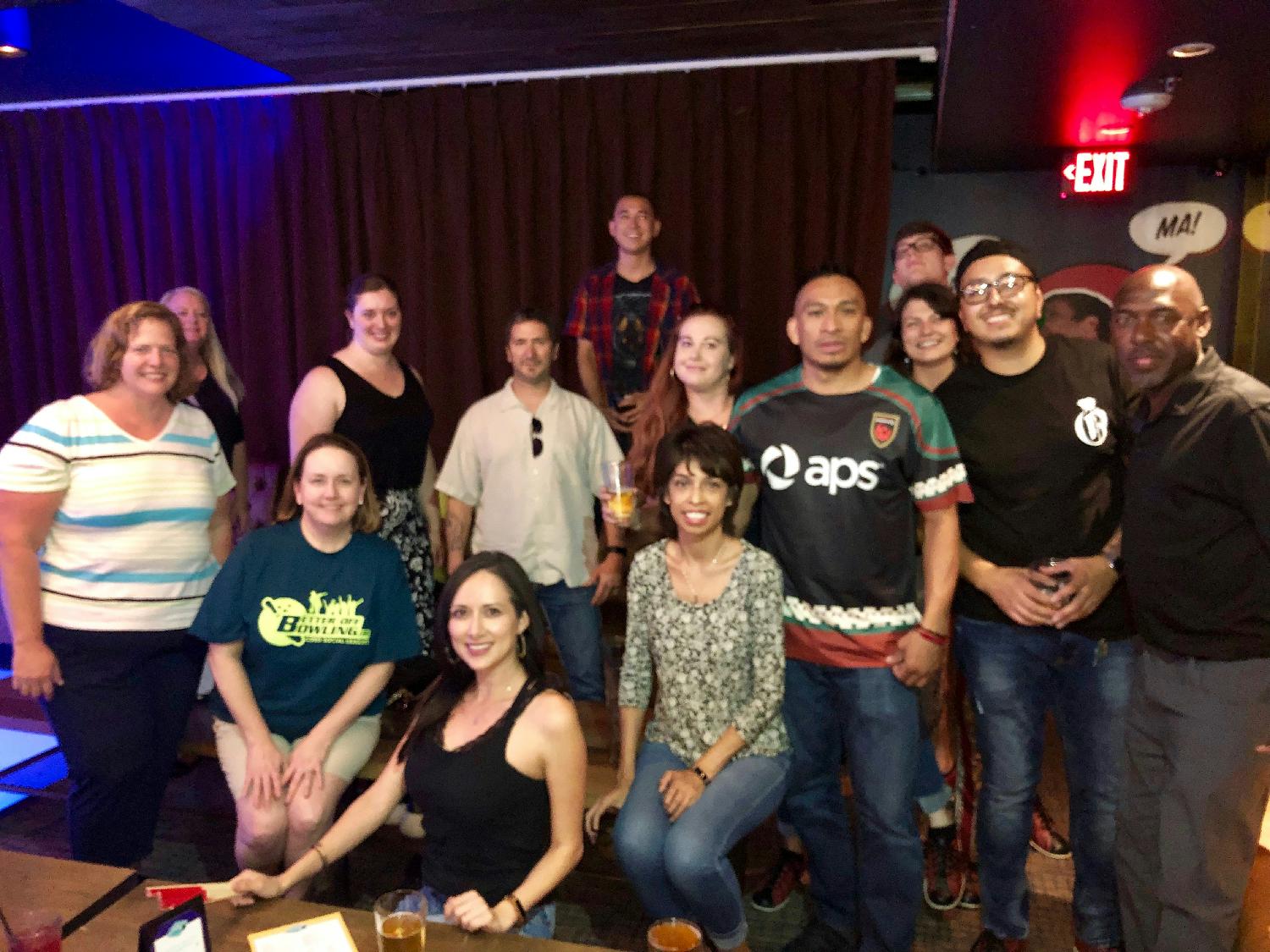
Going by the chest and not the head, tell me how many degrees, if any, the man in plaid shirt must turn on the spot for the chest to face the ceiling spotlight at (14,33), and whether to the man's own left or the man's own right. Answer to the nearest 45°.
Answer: approximately 90° to the man's own right

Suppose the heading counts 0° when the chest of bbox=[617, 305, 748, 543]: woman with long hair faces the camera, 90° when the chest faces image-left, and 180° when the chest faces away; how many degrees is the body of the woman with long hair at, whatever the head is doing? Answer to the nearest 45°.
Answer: approximately 0°

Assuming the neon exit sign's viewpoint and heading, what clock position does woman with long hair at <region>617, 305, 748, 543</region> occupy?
The woman with long hair is roughly at 1 o'clock from the neon exit sign.

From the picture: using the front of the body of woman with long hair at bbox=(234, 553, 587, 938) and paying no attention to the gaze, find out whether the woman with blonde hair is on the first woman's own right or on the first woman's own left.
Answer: on the first woman's own right

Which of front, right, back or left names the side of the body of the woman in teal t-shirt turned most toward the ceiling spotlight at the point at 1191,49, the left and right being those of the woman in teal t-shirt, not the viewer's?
left
